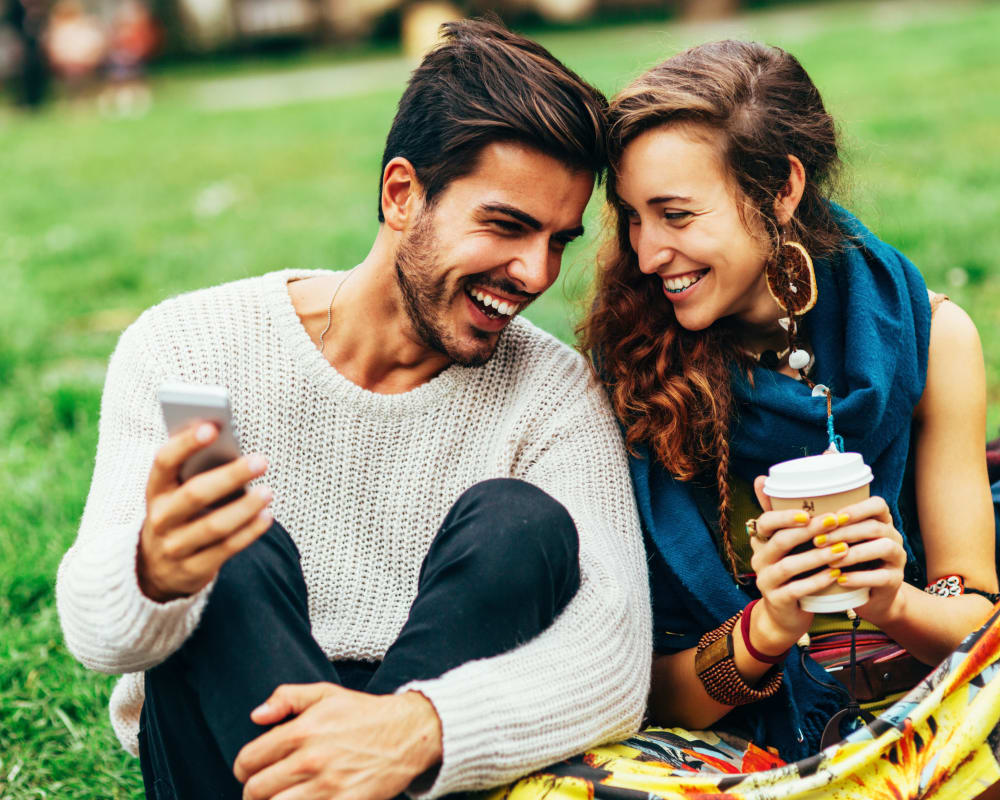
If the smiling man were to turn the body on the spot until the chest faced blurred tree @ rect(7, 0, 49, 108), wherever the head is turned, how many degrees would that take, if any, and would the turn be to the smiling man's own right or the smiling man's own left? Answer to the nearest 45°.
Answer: approximately 180°

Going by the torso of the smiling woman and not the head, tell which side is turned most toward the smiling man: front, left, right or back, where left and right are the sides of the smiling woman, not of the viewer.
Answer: right

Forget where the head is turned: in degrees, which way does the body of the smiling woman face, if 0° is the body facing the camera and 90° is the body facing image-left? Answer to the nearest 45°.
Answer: approximately 0°

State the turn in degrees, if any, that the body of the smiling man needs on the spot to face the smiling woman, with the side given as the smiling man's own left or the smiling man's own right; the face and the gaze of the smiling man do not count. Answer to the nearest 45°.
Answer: approximately 90° to the smiling man's own left

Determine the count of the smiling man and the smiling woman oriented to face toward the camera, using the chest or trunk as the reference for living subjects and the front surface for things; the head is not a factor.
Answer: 2
